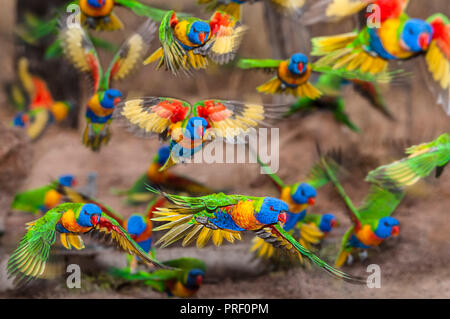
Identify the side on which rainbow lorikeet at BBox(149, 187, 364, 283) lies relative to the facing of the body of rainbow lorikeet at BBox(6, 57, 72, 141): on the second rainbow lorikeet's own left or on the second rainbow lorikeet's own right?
on the second rainbow lorikeet's own left

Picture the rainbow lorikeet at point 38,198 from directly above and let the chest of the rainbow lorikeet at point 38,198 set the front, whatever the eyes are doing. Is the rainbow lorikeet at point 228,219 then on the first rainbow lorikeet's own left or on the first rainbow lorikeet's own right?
on the first rainbow lorikeet's own right

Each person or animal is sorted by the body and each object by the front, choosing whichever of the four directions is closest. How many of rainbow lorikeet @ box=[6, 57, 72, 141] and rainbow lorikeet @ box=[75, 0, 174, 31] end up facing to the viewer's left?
1

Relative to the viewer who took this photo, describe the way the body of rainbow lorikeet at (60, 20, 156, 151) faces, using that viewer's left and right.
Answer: facing the viewer and to the right of the viewer

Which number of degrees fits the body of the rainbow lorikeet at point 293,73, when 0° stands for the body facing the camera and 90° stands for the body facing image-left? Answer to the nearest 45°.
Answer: approximately 0°

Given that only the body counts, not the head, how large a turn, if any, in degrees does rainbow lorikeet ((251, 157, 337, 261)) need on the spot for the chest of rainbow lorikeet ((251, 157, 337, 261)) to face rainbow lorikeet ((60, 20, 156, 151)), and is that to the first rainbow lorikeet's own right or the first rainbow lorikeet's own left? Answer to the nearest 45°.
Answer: approximately 135° to the first rainbow lorikeet's own right

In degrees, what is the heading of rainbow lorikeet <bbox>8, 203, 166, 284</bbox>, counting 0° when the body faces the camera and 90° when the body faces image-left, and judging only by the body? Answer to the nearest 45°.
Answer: approximately 315°

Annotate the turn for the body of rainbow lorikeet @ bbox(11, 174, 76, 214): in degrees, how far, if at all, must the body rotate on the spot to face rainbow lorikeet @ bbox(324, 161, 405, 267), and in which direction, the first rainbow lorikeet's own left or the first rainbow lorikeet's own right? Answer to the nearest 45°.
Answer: approximately 45° to the first rainbow lorikeet's own right

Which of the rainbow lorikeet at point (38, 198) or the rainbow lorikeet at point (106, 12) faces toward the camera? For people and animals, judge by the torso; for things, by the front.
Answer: the rainbow lorikeet at point (106, 12)

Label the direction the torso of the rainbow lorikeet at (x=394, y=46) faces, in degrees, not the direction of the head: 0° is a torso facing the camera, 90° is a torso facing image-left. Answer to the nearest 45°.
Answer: approximately 315°

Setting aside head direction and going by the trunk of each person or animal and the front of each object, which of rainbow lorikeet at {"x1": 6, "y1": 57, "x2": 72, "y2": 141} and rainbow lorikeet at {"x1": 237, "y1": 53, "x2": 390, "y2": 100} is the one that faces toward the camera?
rainbow lorikeet at {"x1": 237, "y1": 53, "x2": 390, "y2": 100}
